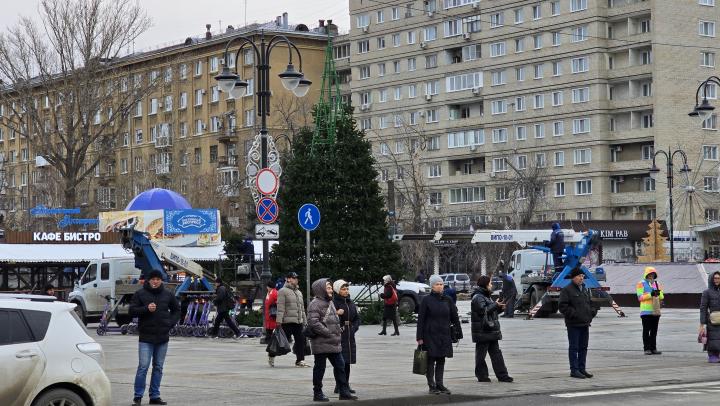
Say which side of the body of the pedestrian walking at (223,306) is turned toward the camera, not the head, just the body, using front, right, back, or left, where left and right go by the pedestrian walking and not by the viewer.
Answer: left

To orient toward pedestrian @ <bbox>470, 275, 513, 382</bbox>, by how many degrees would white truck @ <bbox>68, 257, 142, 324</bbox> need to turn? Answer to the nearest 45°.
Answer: approximately 90° to its left

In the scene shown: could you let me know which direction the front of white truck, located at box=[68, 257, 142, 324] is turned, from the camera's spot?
facing to the left of the viewer

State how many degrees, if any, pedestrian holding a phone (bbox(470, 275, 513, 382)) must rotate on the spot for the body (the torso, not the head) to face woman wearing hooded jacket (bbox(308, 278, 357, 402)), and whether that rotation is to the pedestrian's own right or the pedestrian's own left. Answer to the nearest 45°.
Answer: approximately 135° to the pedestrian's own right

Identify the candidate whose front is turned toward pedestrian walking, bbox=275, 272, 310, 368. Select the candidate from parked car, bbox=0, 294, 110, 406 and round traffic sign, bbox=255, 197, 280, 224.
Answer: the round traffic sign
